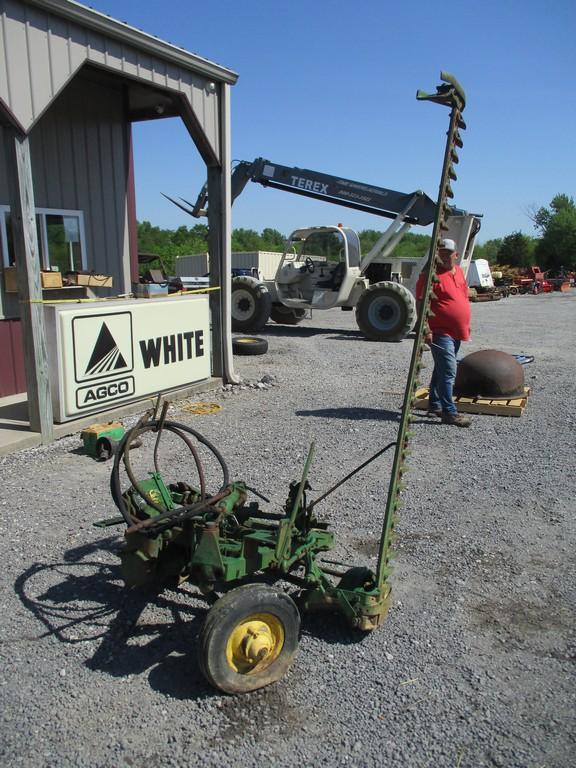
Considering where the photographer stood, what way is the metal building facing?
facing the viewer and to the right of the viewer

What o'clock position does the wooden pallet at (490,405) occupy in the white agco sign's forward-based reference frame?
The wooden pallet is roughly at 11 o'clock from the white agco sign.

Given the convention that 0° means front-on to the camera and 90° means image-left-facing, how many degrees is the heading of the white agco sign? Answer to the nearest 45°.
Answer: approximately 315°

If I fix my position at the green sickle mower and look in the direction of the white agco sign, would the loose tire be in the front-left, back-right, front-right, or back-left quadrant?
front-right

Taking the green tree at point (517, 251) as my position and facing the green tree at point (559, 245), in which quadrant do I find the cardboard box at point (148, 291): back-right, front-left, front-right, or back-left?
back-right

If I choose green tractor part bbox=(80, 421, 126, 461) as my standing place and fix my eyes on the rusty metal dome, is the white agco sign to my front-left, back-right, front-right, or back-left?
front-left

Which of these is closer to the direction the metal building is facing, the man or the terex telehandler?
the man

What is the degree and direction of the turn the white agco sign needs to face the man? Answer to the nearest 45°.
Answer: approximately 45° to its left

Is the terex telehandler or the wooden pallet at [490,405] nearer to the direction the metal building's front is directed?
the wooden pallet
